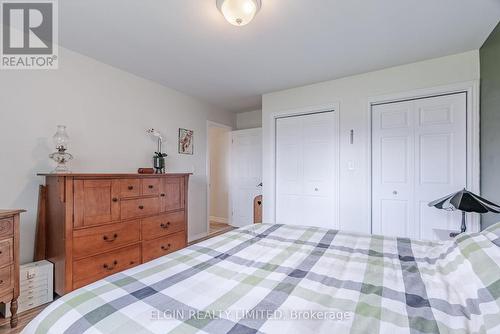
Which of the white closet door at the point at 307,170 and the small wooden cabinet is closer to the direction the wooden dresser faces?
the white closet door

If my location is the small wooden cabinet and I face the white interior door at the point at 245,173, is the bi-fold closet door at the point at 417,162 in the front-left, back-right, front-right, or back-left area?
front-right

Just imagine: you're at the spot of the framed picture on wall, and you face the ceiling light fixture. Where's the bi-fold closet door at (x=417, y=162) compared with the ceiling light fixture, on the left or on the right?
left

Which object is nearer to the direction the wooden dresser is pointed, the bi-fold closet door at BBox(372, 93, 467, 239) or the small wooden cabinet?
the bi-fold closet door

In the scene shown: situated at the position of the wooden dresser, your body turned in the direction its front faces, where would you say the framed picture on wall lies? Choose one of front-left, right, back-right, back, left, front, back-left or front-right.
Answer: left

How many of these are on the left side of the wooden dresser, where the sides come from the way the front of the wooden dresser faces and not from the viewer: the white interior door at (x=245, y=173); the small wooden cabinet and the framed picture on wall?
2

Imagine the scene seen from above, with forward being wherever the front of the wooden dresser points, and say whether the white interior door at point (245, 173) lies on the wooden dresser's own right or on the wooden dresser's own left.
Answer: on the wooden dresser's own left

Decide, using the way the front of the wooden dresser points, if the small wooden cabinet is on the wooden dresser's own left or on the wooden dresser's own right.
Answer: on the wooden dresser's own right

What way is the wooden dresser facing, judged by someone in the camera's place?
facing the viewer and to the right of the viewer

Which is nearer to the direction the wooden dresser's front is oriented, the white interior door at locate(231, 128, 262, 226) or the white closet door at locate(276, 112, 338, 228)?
the white closet door

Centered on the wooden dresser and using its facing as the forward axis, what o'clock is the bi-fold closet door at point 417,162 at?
The bi-fold closet door is roughly at 11 o'clock from the wooden dresser.

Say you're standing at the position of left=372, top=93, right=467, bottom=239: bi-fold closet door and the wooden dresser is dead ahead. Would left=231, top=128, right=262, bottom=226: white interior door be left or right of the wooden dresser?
right
